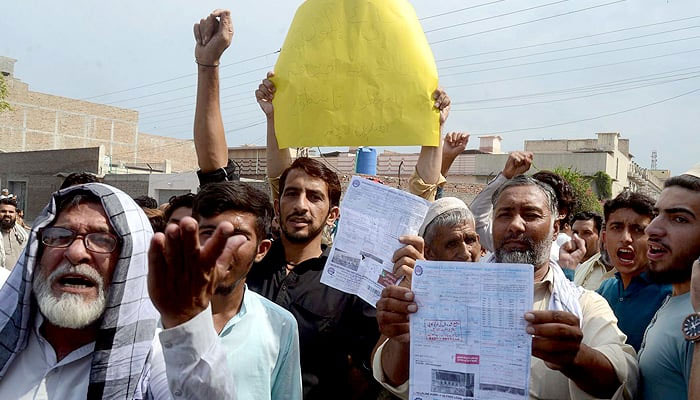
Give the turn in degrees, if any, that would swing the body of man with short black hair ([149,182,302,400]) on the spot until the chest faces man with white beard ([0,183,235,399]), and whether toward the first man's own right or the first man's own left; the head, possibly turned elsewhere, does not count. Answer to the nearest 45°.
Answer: approximately 45° to the first man's own right

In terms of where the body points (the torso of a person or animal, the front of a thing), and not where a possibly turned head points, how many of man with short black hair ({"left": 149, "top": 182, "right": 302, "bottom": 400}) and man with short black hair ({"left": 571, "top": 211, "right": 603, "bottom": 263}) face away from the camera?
0

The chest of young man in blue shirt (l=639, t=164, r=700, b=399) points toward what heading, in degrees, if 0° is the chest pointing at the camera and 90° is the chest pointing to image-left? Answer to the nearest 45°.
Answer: approximately 45°

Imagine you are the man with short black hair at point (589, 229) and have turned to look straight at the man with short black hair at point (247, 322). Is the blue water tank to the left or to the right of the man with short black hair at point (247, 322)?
right

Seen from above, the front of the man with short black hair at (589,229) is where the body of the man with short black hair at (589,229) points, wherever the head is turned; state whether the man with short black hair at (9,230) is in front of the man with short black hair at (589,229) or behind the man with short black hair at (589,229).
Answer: in front

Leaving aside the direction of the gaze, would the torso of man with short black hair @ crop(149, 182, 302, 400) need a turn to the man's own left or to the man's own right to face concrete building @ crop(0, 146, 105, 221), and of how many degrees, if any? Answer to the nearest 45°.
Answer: approximately 135° to the man's own right

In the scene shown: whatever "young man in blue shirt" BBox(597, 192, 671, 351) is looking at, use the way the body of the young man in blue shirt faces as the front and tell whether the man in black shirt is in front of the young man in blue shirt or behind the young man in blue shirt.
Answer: in front

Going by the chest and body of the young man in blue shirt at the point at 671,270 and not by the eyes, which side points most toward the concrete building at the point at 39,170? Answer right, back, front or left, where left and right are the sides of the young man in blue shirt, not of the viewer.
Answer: right

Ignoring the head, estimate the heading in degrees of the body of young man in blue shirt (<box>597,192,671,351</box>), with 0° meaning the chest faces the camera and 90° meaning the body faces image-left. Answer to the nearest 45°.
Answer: approximately 0°
